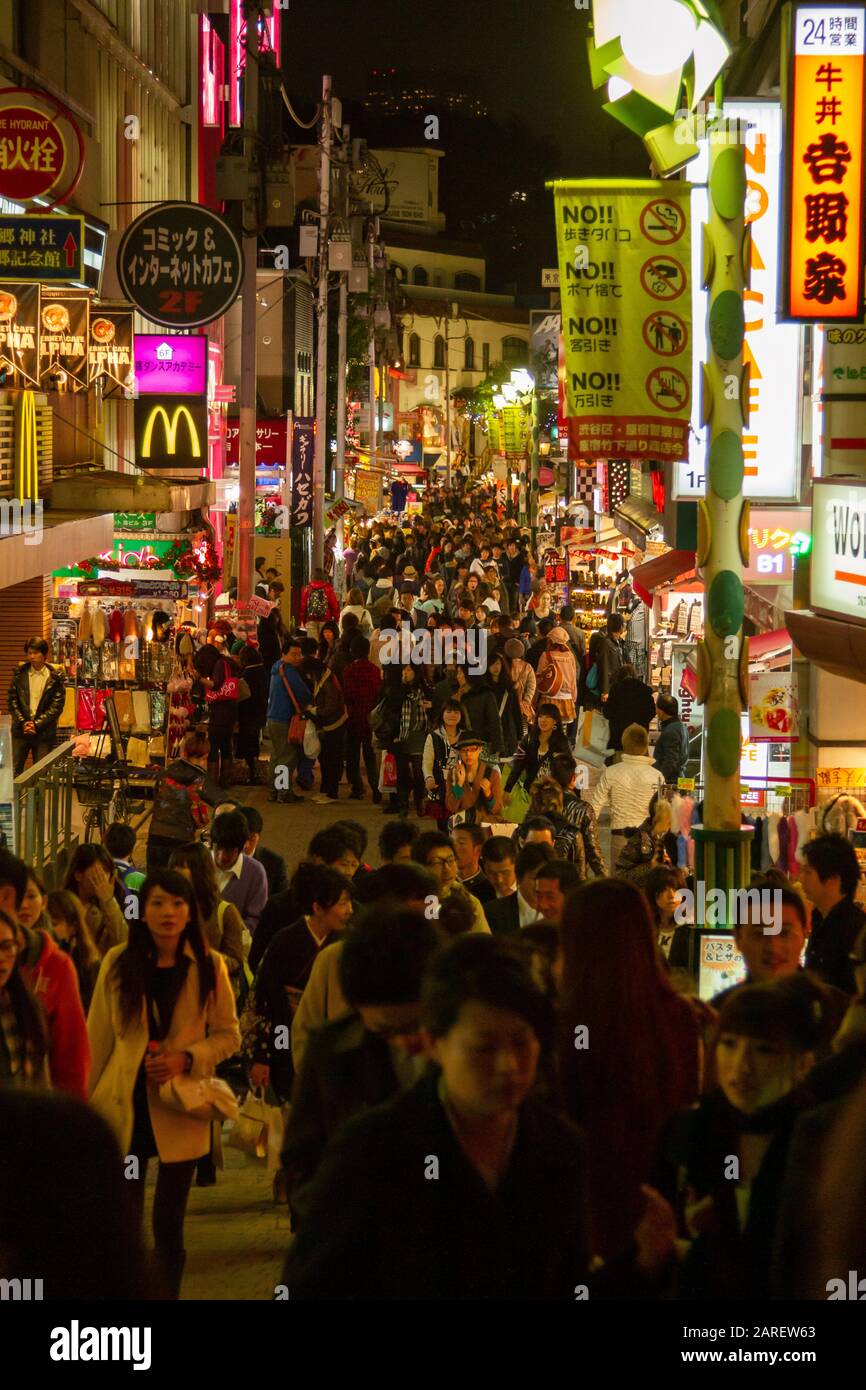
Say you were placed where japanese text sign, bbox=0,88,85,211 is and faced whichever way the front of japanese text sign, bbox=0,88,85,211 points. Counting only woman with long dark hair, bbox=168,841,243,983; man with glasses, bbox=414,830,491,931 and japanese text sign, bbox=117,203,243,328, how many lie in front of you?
2

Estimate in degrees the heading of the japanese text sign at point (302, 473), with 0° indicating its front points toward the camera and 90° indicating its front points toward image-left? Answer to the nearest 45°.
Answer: approximately 0°

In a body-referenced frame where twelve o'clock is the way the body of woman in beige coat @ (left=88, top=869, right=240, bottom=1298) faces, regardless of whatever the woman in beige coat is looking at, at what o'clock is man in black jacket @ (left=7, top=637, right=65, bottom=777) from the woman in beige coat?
The man in black jacket is roughly at 6 o'clock from the woman in beige coat.

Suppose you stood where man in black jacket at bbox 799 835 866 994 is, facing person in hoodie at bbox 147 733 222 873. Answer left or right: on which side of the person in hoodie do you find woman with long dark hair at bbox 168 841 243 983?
left

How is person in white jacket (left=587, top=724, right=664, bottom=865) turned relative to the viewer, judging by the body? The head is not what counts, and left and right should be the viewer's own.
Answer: facing away from the viewer

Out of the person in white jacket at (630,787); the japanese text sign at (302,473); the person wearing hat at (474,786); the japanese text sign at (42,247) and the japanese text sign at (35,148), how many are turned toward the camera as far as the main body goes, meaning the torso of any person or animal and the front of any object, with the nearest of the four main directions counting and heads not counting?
4
